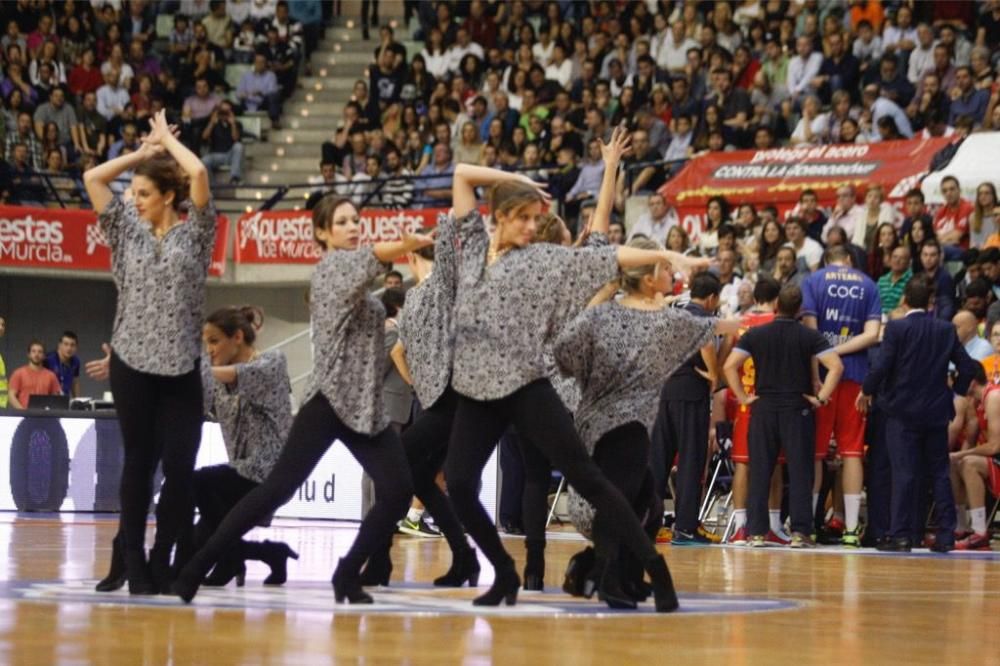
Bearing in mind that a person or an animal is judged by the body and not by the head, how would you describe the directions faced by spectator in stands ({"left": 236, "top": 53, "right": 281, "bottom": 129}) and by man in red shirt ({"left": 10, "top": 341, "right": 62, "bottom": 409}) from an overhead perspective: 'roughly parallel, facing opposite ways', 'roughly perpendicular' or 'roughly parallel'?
roughly parallel

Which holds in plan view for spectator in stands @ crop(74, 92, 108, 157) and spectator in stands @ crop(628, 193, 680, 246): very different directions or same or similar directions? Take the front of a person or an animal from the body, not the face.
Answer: same or similar directions

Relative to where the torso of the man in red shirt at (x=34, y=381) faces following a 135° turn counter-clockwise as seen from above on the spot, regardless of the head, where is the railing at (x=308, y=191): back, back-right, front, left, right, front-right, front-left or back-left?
front

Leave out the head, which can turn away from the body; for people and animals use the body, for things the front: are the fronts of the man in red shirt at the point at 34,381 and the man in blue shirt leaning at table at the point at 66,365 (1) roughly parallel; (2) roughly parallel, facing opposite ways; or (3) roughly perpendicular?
roughly parallel

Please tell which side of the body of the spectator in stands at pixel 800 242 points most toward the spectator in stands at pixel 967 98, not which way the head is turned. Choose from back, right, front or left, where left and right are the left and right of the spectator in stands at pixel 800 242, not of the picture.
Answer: back

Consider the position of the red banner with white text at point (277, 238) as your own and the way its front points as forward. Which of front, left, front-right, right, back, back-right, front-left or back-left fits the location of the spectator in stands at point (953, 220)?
front-left

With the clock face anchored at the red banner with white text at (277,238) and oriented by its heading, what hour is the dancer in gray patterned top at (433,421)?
The dancer in gray patterned top is roughly at 12 o'clock from the red banner with white text.

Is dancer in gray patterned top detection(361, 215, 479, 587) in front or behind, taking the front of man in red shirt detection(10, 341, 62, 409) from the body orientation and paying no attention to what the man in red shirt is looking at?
in front

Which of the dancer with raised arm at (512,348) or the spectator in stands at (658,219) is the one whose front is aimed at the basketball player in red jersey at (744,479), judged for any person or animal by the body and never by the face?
the spectator in stands

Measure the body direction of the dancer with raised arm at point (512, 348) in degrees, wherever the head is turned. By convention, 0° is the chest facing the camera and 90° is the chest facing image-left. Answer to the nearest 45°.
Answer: approximately 0°

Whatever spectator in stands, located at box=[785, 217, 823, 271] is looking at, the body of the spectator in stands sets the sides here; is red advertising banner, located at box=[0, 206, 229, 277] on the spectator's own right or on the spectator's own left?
on the spectator's own right

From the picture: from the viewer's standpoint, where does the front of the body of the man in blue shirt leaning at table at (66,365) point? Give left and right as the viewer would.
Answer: facing the viewer

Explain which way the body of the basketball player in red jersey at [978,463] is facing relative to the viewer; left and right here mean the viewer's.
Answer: facing to the left of the viewer

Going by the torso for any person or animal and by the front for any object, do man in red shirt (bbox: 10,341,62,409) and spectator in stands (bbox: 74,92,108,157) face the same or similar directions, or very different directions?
same or similar directions

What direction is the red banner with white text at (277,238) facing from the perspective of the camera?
toward the camera

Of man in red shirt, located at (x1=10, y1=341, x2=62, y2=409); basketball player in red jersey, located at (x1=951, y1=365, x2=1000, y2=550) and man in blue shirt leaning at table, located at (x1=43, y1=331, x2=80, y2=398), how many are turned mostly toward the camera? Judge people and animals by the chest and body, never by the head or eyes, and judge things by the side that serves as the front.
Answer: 2

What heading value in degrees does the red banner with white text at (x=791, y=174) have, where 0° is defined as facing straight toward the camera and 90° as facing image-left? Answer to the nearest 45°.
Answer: approximately 0°

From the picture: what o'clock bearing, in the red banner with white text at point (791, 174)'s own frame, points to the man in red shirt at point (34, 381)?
The man in red shirt is roughly at 3 o'clock from the red banner with white text.
